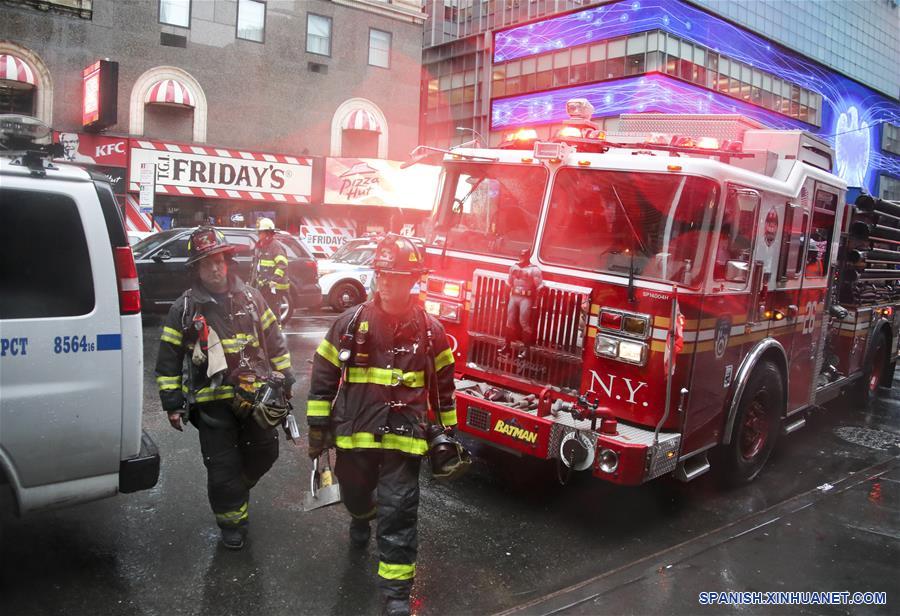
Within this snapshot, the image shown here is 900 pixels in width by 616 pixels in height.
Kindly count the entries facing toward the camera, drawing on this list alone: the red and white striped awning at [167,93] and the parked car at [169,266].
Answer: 1

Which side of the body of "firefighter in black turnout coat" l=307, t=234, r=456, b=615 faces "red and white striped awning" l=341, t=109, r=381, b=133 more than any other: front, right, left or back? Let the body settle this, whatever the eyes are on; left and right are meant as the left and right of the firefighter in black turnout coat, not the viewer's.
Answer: back

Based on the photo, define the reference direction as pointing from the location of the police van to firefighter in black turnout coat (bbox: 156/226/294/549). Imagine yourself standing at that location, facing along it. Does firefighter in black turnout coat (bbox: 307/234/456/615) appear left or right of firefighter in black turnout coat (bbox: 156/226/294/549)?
right

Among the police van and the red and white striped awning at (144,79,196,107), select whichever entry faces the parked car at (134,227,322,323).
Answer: the red and white striped awning

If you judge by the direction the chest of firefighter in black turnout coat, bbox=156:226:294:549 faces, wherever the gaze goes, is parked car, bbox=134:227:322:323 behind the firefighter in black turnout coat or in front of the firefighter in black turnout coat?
behind

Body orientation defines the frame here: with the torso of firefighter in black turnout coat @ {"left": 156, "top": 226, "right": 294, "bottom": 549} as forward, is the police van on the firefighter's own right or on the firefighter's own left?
on the firefighter's own right

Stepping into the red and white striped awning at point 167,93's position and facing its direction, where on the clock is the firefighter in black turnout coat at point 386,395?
The firefighter in black turnout coat is roughly at 12 o'clock from the red and white striped awning.

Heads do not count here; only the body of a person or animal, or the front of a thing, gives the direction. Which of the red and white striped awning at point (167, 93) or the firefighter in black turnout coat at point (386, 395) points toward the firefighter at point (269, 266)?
the red and white striped awning

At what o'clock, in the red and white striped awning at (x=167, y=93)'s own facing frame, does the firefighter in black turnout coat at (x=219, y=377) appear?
The firefighter in black turnout coat is roughly at 12 o'clock from the red and white striped awning.

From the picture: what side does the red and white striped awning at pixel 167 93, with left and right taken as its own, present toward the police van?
front

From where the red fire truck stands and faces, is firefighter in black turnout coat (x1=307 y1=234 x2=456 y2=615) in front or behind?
in front

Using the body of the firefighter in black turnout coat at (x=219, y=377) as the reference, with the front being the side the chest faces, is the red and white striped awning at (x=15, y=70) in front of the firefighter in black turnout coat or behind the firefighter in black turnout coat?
behind

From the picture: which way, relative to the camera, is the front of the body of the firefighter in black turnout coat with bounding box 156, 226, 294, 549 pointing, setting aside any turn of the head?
toward the camera
